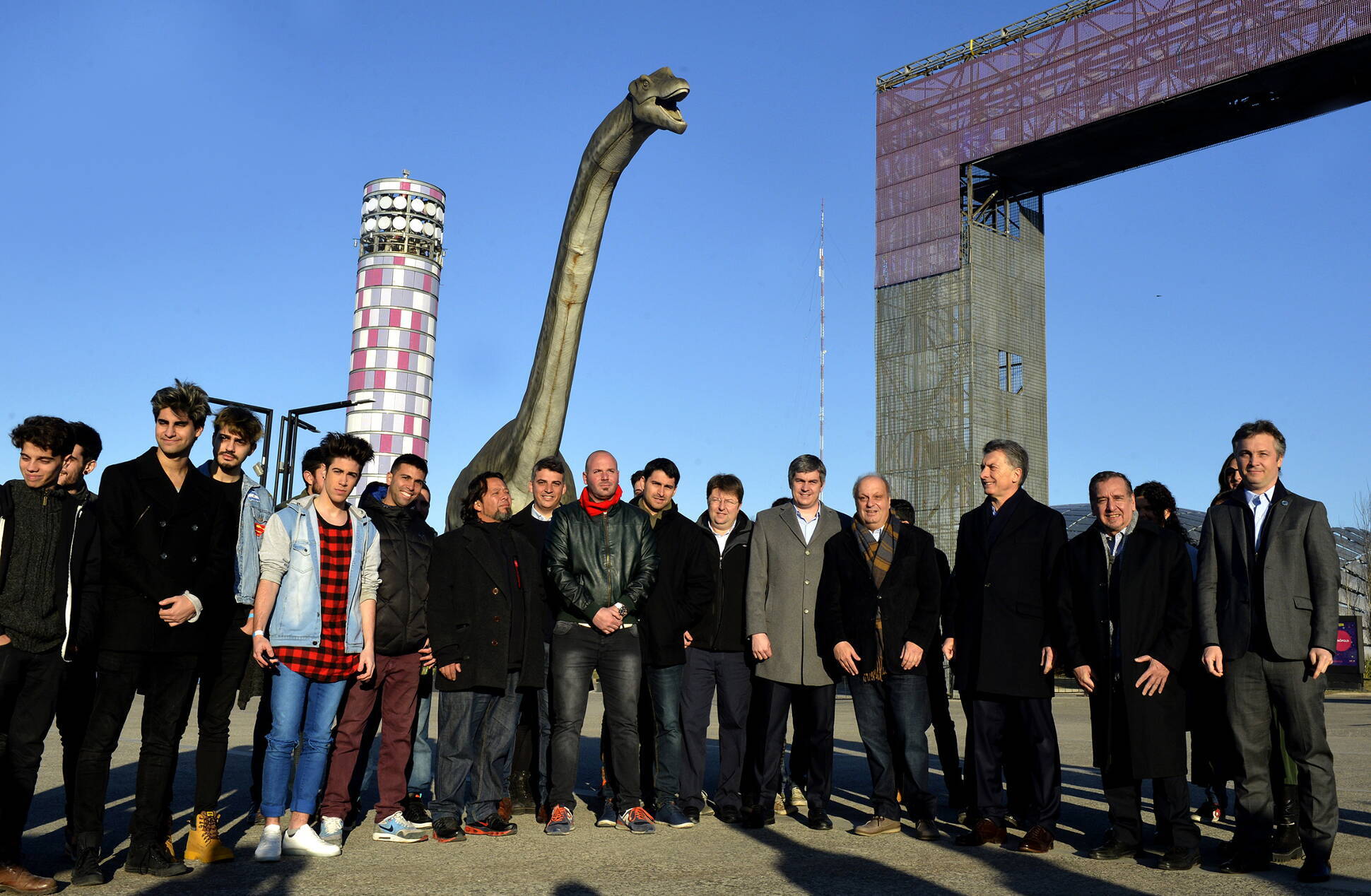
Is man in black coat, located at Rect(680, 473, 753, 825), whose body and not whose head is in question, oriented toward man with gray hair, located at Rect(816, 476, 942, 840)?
no

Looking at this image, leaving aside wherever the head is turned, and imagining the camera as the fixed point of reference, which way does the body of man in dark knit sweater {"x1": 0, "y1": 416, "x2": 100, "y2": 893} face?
toward the camera

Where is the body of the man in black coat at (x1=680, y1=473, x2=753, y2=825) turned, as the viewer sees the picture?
toward the camera

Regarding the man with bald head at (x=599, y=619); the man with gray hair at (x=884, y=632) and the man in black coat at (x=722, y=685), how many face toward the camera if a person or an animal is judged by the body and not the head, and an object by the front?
3

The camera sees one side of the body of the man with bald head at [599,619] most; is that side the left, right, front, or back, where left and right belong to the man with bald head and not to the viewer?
front

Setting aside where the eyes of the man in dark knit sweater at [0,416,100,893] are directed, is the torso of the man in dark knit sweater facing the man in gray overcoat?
no

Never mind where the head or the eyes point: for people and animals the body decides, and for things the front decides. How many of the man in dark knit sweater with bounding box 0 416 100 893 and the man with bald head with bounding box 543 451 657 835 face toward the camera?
2

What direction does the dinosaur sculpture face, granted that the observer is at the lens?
facing the viewer and to the right of the viewer

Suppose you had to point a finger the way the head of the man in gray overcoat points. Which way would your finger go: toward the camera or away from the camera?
toward the camera

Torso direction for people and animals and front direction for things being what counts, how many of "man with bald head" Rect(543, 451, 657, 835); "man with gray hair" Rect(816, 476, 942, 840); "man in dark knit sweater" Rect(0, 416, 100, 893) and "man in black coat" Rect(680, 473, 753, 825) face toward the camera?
4

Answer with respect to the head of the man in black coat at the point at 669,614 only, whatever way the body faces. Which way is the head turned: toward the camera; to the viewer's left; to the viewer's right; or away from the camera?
toward the camera

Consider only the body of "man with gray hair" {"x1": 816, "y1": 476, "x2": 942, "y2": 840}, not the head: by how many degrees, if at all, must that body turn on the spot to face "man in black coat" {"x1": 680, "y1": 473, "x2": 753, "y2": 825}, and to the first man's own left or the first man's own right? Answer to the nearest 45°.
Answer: approximately 90° to the first man's own right

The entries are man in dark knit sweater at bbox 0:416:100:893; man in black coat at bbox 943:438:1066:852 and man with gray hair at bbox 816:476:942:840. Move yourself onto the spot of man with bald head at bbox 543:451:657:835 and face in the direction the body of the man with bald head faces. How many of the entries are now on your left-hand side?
2

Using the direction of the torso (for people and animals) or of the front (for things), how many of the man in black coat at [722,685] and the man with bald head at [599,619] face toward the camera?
2

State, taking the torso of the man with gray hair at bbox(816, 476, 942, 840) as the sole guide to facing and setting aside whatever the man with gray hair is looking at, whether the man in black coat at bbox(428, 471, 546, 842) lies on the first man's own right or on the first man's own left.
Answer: on the first man's own right

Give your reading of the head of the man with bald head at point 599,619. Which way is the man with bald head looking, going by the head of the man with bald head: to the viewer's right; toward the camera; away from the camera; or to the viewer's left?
toward the camera

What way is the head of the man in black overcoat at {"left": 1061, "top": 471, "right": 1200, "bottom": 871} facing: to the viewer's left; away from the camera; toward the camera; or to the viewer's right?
toward the camera

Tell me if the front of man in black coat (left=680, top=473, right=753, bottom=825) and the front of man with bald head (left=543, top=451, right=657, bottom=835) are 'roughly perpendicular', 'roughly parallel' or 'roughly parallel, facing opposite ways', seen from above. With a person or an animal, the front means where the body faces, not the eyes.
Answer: roughly parallel

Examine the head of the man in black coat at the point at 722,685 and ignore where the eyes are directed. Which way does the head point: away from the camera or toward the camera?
toward the camera

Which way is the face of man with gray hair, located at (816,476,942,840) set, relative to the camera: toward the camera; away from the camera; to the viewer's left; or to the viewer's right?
toward the camera
